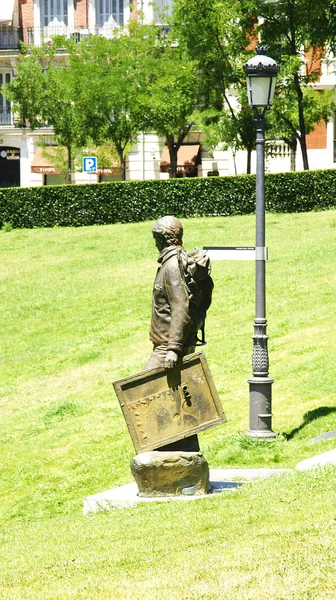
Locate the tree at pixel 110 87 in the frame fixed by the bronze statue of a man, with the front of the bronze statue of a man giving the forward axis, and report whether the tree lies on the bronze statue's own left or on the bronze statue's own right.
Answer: on the bronze statue's own right

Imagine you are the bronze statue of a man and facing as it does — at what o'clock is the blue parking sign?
The blue parking sign is roughly at 3 o'clock from the bronze statue of a man.

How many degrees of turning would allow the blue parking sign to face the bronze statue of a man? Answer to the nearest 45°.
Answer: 0° — it already faces it

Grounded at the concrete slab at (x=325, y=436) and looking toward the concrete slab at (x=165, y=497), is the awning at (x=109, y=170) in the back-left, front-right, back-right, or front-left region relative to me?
back-right

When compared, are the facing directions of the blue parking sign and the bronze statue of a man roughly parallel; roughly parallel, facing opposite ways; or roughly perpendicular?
roughly perpendicular

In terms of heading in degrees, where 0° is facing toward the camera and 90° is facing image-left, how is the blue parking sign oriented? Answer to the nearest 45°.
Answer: approximately 0°

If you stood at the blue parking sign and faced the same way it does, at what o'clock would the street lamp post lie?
The street lamp post is roughly at 12 o'clock from the blue parking sign.

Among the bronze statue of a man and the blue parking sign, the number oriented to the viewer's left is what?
1

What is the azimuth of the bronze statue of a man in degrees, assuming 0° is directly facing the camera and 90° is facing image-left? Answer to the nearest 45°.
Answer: approximately 90°

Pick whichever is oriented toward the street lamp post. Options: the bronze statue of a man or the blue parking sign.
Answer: the blue parking sign

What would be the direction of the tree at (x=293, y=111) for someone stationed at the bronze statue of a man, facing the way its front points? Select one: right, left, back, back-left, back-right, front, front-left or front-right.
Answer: right

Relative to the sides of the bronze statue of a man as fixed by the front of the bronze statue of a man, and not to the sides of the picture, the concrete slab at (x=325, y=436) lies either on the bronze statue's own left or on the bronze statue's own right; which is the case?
on the bronze statue's own right

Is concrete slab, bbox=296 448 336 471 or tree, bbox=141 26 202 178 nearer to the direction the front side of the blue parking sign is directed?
the concrete slab

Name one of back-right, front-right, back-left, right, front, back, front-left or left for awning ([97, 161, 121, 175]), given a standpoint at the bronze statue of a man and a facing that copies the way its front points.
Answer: right

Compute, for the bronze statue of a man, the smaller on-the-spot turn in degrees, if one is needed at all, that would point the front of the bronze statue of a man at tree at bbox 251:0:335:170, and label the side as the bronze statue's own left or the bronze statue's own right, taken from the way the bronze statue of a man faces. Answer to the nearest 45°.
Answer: approximately 90° to the bronze statue's own right
